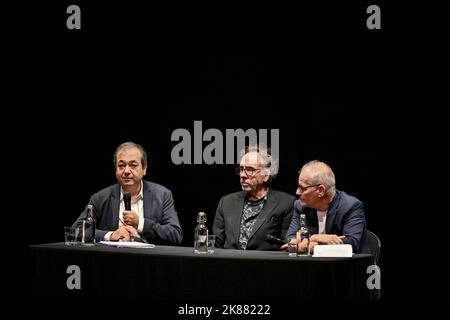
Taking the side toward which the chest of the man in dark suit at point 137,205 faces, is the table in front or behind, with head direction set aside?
in front

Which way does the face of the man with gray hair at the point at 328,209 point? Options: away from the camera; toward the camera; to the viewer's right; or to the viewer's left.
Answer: to the viewer's left

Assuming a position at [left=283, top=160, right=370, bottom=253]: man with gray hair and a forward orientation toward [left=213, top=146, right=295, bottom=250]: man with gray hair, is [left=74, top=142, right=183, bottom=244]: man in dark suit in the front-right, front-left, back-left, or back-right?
front-left

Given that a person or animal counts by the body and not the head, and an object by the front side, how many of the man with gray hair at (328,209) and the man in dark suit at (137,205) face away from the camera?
0

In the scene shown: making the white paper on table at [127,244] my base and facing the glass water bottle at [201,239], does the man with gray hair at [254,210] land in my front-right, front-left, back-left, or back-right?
front-left

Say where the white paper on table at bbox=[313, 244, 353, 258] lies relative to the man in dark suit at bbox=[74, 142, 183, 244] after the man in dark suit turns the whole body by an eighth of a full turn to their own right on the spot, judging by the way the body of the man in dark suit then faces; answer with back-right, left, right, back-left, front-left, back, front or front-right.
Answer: left

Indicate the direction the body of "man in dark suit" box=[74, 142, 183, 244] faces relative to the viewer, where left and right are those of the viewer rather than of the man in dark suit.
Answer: facing the viewer

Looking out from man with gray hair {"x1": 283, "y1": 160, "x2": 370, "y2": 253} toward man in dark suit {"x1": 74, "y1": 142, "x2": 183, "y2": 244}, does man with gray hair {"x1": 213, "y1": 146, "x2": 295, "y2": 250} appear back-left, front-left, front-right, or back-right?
front-right

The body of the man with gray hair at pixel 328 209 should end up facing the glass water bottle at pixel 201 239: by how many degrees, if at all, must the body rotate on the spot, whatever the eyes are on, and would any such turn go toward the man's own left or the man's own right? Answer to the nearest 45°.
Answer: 0° — they already face it

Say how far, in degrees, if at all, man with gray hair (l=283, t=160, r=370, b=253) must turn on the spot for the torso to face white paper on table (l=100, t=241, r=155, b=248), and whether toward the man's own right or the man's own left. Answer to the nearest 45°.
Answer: approximately 45° to the man's own right

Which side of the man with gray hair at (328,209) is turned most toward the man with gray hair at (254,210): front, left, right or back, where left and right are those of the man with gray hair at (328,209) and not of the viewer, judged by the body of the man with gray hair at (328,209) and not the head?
right

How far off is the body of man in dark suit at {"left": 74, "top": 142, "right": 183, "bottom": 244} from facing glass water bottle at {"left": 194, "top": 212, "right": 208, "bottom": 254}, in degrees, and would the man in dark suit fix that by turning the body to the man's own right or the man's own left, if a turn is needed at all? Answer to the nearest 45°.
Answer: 0° — they already face it
